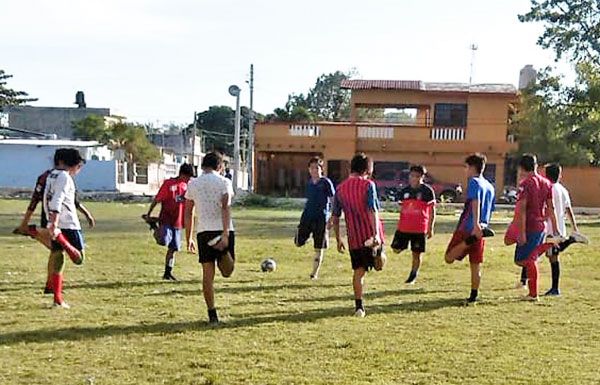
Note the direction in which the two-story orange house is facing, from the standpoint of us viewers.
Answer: facing the viewer

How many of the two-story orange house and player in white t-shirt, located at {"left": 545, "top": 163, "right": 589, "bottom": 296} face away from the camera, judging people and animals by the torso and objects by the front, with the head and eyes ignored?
0

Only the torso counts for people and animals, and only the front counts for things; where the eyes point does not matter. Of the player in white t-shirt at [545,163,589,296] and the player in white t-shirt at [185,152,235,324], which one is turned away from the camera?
the player in white t-shirt at [185,152,235,324]

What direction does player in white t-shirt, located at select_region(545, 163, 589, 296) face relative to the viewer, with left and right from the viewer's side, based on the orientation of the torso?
facing to the left of the viewer

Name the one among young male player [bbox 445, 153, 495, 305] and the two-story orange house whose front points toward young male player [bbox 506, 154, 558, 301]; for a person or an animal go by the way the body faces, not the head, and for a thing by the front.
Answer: the two-story orange house

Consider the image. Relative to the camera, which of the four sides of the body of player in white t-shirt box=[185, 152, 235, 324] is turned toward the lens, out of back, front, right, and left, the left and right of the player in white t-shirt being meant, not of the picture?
back

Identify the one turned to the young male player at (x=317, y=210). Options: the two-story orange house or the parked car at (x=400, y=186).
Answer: the two-story orange house

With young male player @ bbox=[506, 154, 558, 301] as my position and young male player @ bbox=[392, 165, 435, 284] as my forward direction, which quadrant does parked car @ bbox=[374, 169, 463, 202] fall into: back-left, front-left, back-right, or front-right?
front-right
